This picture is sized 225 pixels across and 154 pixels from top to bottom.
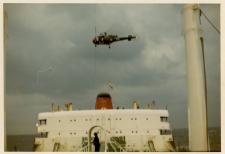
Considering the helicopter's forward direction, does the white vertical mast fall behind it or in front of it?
behind

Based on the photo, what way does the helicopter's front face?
to the viewer's left
